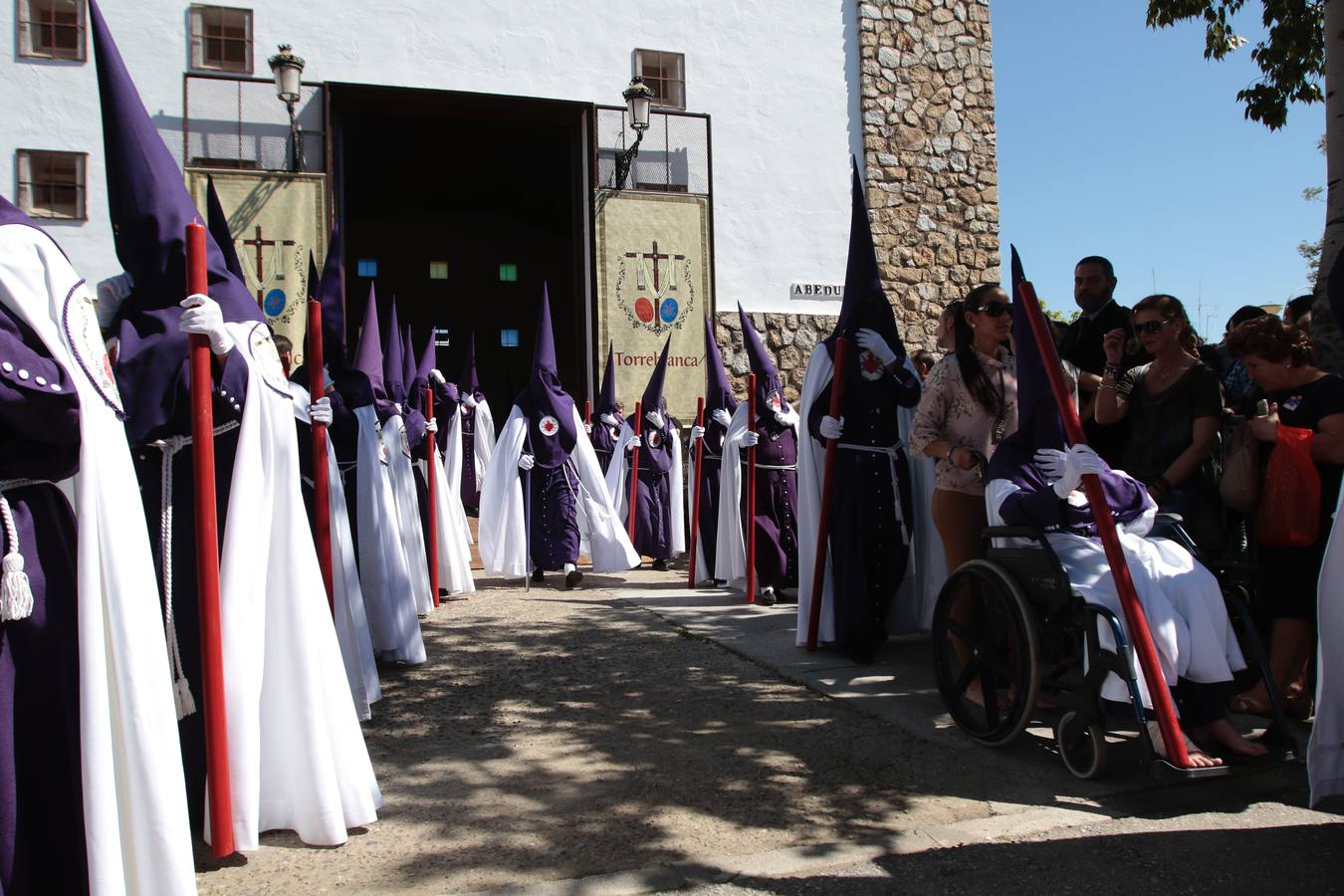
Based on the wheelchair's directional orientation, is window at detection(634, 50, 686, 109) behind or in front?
behind

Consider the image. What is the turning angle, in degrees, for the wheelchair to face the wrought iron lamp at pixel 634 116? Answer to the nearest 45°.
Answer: approximately 180°

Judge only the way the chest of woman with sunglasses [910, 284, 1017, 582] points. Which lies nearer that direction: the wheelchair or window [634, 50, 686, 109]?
the wheelchair

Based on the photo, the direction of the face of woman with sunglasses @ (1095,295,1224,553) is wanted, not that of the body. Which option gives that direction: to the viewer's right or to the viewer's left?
to the viewer's left

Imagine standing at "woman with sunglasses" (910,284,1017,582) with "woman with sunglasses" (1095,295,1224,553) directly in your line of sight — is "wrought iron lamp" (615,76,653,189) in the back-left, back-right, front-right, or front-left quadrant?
back-left

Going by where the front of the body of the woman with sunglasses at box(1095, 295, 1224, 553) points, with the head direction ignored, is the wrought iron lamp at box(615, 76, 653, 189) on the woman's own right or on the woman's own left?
on the woman's own right

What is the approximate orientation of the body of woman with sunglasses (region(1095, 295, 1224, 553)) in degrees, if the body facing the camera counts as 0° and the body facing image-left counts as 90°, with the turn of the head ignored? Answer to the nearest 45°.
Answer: approximately 45°

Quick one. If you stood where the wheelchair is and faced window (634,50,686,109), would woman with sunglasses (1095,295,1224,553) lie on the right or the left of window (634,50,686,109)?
right

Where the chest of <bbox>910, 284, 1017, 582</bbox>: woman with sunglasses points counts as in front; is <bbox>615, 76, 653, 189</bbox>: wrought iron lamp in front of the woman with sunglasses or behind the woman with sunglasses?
behind

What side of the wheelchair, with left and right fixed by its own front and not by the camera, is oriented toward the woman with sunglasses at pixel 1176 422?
left

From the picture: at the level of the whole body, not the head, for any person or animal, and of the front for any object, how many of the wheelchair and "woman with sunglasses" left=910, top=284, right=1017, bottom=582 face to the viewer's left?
0

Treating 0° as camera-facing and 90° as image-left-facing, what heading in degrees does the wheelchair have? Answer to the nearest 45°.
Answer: approximately 315°
